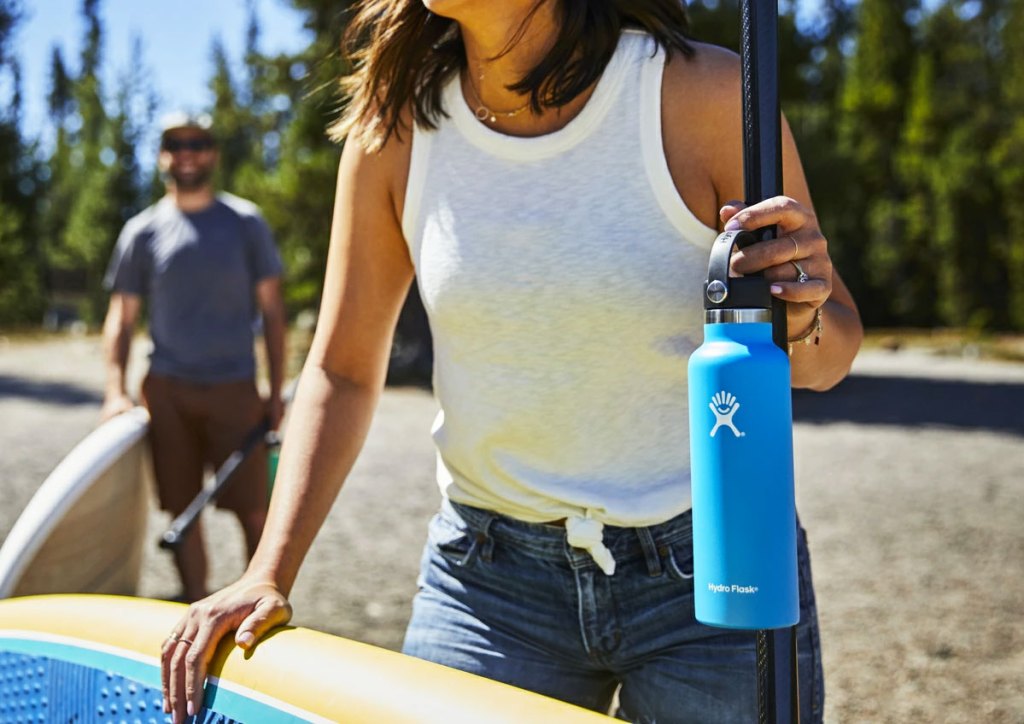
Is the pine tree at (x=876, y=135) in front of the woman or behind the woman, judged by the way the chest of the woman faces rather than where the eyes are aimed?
behind

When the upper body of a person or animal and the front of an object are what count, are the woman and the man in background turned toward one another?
no

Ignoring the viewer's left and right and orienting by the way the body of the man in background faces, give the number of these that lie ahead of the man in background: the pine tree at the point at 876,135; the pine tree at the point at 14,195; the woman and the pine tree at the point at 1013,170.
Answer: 1

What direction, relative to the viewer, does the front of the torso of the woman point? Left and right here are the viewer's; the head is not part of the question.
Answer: facing the viewer

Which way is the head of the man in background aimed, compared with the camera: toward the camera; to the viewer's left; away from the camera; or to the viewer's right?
toward the camera

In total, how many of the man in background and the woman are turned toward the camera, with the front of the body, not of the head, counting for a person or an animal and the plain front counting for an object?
2

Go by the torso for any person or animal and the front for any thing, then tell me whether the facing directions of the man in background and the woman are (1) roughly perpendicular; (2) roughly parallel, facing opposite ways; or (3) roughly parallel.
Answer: roughly parallel

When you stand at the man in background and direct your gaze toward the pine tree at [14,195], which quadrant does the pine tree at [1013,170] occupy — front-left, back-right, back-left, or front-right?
front-right

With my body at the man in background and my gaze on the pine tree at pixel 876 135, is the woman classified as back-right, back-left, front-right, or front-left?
back-right

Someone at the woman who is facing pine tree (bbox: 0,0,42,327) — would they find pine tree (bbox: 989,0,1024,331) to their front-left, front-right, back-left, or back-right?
front-right

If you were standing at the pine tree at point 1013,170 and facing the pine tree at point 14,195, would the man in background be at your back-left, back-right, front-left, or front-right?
front-left

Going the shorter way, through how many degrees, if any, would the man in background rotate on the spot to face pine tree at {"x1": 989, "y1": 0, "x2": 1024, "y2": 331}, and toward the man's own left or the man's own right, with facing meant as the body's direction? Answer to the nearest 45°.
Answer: approximately 135° to the man's own left

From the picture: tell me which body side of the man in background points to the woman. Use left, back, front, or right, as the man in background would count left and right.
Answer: front

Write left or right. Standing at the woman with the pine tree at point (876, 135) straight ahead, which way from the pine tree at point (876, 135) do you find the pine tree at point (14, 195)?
left

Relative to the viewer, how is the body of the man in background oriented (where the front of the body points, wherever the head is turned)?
toward the camera
